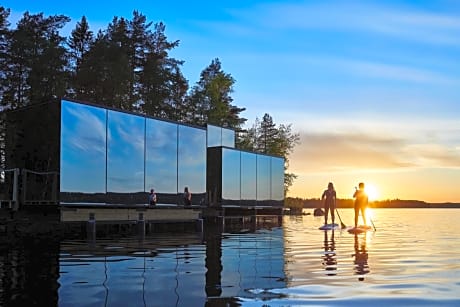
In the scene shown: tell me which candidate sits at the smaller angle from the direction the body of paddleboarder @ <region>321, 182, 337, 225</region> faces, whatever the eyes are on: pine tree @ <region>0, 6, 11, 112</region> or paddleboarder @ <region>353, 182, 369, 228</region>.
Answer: the pine tree
